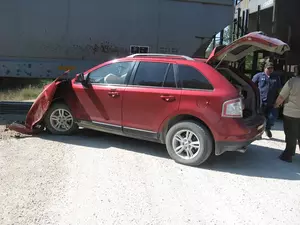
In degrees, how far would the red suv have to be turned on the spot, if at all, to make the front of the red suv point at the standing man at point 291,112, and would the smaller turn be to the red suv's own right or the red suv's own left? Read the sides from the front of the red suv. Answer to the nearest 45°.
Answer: approximately 135° to the red suv's own right

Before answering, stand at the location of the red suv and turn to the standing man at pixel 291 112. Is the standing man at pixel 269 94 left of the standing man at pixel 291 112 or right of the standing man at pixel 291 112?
left

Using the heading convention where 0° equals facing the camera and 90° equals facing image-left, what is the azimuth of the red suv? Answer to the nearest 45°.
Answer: approximately 135°

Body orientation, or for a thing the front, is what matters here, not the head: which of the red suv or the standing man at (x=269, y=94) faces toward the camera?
the standing man

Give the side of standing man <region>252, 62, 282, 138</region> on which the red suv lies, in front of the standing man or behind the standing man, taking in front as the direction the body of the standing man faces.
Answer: in front

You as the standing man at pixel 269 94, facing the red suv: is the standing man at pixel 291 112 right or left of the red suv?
left

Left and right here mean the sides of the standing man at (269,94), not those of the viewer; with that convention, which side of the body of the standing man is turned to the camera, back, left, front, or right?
front

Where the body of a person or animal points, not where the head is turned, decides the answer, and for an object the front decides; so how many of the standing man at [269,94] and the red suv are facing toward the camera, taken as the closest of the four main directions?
1

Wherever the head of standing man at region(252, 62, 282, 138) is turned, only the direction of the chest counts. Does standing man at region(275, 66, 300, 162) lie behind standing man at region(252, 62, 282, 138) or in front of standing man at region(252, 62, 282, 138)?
in front
